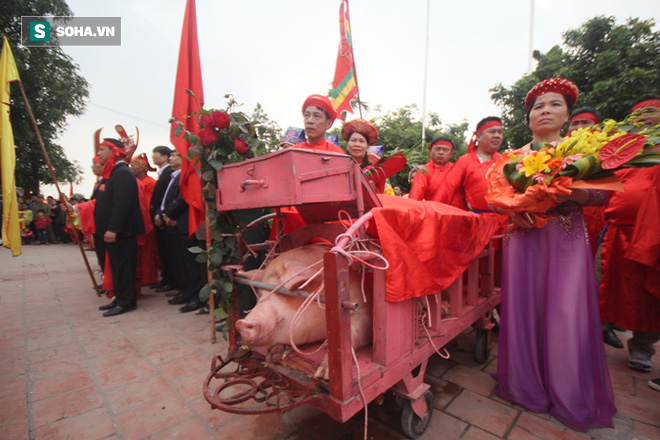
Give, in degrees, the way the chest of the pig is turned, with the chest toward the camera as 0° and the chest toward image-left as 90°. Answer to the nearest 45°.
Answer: approximately 45°

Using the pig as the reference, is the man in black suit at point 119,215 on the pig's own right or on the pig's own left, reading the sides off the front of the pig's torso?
on the pig's own right
